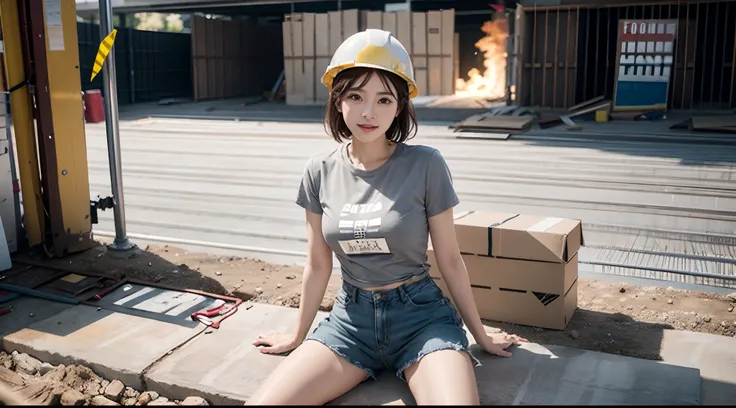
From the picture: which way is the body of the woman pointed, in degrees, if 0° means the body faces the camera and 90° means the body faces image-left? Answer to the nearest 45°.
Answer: approximately 0°

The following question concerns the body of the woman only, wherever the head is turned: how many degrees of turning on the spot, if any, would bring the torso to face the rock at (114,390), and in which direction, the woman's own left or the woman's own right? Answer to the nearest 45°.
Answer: approximately 90° to the woman's own right

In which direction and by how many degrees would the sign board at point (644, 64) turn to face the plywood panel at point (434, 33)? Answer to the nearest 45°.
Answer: approximately 135° to its right

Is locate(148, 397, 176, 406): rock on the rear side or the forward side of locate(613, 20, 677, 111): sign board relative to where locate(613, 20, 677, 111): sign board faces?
on the forward side

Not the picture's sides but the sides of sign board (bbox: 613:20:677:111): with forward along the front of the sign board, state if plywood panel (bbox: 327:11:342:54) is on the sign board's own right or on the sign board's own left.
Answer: on the sign board's own right

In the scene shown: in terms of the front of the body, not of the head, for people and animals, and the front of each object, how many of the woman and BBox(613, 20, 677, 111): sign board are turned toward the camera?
2

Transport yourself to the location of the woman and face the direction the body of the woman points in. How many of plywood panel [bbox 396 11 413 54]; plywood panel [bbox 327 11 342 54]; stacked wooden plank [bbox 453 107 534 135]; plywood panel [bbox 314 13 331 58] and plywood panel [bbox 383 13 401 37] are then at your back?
5

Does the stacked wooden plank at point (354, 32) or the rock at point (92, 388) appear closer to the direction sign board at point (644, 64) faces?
the rock

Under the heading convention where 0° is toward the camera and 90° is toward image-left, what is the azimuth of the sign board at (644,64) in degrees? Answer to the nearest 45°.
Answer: approximately 0°

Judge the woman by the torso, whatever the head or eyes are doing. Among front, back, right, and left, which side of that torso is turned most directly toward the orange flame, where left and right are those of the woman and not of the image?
back

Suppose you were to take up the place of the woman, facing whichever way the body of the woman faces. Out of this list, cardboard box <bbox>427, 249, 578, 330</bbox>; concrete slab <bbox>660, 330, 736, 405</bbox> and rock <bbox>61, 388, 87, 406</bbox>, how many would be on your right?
1

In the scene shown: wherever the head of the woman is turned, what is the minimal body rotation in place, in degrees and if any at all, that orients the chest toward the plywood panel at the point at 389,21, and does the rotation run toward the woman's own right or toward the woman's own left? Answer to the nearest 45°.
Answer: approximately 180°
